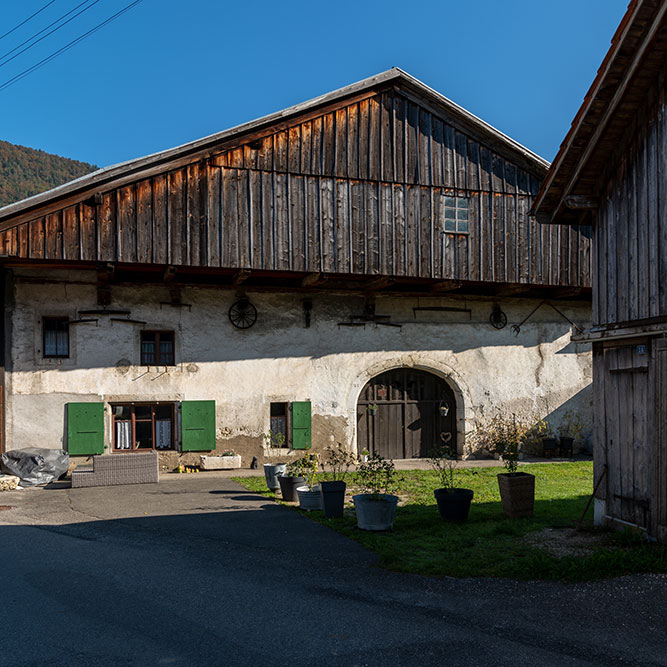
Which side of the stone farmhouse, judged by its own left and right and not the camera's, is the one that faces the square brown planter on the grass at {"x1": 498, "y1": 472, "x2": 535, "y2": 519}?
front

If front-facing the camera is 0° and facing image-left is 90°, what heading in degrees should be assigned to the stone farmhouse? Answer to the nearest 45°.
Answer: approximately 0°

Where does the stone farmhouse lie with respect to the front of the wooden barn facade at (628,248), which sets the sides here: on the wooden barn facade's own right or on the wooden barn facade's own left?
on the wooden barn facade's own right

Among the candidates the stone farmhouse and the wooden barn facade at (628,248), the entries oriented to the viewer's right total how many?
0

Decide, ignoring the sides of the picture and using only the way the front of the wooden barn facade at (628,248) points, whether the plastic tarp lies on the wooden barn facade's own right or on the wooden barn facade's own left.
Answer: on the wooden barn facade's own right

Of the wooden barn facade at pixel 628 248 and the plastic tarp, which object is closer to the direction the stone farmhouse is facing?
the wooden barn facade

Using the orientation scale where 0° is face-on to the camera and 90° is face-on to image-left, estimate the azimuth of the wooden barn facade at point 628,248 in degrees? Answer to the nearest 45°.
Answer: approximately 45°
